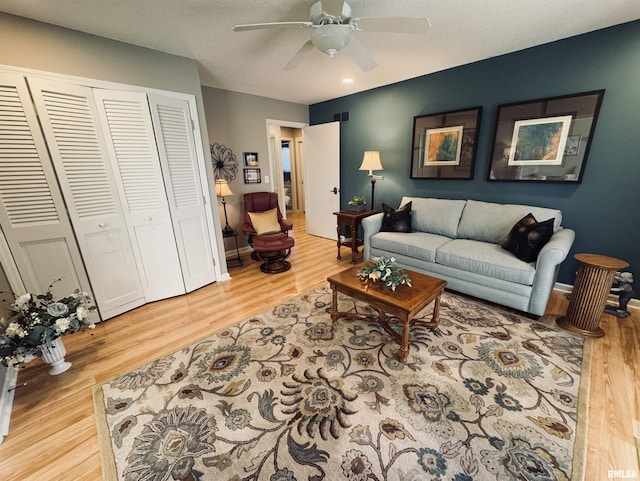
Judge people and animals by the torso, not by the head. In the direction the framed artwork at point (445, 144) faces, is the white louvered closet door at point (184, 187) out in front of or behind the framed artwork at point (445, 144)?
in front

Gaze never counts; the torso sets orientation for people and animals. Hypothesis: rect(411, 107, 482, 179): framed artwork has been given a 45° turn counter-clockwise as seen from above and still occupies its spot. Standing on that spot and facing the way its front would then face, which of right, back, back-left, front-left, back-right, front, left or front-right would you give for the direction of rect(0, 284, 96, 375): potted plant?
front-right

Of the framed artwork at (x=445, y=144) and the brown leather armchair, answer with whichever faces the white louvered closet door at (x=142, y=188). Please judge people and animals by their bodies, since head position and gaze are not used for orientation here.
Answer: the framed artwork

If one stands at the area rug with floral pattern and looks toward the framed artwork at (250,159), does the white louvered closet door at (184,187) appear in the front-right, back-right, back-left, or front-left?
front-left

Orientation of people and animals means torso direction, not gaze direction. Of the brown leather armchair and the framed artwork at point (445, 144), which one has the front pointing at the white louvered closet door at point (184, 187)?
the framed artwork

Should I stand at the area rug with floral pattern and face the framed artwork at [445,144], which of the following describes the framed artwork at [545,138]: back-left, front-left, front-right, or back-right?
front-right

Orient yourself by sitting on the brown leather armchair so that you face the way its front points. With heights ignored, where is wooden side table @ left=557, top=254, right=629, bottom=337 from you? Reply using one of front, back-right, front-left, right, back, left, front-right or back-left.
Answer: front

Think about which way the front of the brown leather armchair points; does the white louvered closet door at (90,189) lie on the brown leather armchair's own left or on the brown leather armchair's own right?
on the brown leather armchair's own right

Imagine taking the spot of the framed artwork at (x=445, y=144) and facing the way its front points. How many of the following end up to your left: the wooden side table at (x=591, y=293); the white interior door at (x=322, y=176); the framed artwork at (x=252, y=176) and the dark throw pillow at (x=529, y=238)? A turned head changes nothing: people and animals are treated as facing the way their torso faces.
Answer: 2

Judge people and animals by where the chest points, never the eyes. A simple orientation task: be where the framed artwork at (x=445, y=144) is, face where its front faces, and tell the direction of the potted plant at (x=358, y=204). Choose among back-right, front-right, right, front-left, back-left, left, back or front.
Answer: front-right

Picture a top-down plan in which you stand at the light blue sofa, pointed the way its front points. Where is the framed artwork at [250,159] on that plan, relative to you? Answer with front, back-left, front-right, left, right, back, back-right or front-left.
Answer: front-right

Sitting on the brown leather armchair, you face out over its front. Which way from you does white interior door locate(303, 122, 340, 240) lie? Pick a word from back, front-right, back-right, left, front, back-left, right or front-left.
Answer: left

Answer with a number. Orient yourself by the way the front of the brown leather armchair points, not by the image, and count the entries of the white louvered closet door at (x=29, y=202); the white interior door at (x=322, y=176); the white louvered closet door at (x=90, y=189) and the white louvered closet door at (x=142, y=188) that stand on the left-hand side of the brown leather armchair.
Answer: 1

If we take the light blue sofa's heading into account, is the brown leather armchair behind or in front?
in front

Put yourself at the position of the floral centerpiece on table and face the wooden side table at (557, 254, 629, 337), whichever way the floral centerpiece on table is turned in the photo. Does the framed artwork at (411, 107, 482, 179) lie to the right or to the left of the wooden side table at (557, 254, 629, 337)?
left

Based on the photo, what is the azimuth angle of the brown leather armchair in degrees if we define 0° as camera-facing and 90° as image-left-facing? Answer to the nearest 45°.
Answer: approximately 315°

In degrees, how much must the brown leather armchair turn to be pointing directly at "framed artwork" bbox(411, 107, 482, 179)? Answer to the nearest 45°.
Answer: approximately 45° to its left

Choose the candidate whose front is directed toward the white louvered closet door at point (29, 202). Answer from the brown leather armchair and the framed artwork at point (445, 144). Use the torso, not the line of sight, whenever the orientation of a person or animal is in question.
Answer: the framed artwork

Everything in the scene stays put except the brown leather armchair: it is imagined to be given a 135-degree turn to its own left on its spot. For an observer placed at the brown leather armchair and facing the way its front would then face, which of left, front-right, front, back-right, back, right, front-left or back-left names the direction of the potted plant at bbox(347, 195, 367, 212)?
right

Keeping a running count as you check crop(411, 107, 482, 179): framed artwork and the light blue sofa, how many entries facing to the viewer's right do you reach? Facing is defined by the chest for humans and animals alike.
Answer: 0

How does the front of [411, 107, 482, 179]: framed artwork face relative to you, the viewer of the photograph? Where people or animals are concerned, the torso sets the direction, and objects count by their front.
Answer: facing the viewer and to the left of the viewer
